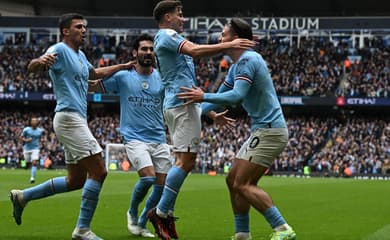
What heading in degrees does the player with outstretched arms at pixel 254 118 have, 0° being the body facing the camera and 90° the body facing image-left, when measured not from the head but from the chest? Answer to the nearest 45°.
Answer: approximately 90°

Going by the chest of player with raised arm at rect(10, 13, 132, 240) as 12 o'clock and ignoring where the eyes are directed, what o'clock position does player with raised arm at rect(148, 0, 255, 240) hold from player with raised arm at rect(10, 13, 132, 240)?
player with raised arm at rect(148, 0, 255, 240) is roughly at 11 o'clock from player with raised arm at rect(10, 13, 132, 240).

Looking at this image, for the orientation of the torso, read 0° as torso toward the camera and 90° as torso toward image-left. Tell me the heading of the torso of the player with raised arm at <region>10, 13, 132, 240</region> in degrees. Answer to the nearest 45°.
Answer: approximately 315°

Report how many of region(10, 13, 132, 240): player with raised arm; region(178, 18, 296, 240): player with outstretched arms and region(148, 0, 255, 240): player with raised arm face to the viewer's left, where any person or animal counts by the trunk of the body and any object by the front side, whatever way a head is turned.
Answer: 1

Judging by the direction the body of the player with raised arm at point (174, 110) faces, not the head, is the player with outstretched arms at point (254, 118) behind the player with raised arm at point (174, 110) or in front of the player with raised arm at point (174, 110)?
in front

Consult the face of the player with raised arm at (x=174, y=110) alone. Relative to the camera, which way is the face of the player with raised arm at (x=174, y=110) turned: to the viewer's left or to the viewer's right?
to the viewer's right

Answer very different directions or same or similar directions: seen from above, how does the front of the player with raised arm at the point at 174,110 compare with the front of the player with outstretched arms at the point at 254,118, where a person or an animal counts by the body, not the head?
very different directions

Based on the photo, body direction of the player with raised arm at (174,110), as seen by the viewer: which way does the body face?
to the viewer's right
